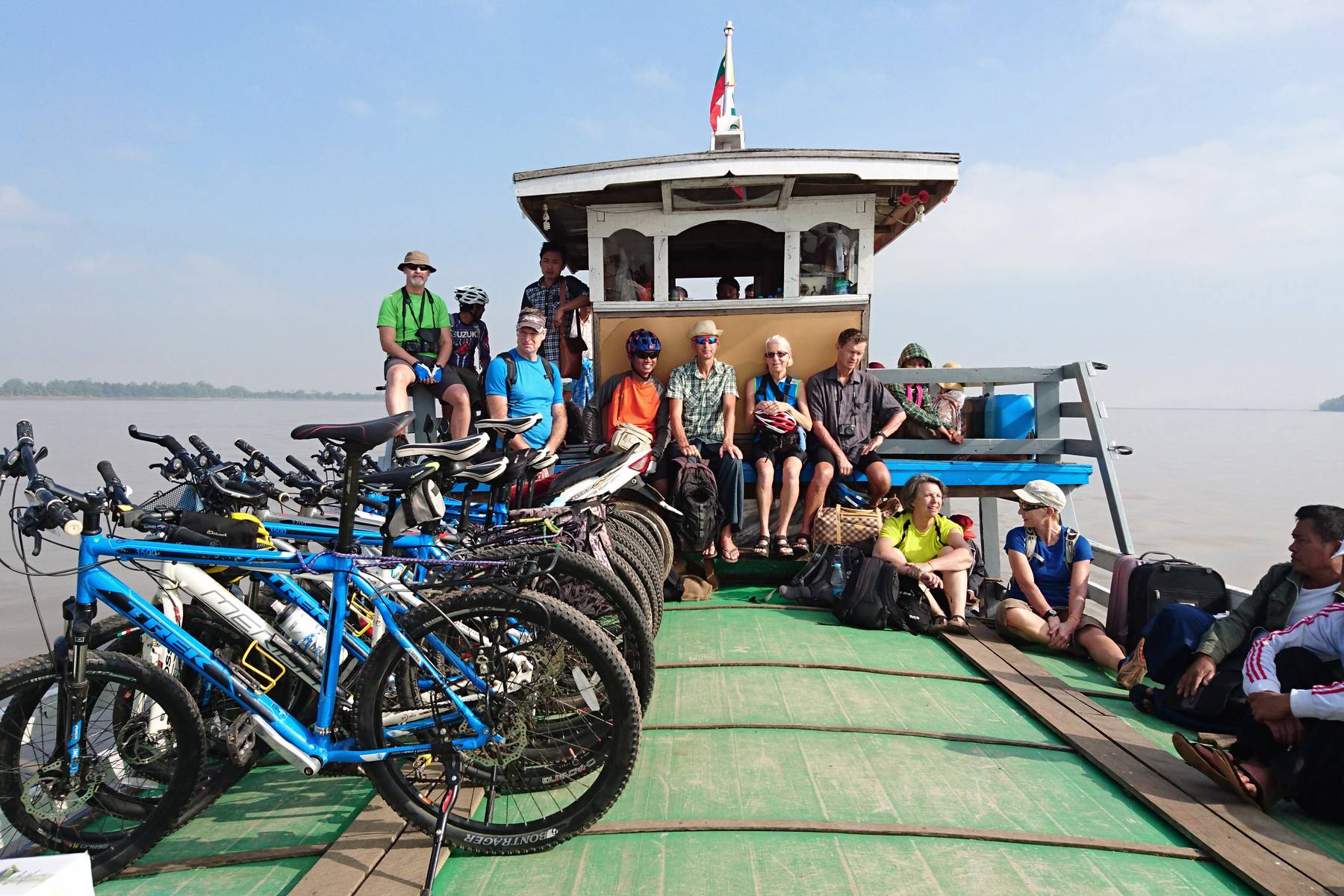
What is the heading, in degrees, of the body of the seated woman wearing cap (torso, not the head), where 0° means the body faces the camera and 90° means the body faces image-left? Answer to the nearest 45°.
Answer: approximately 0°

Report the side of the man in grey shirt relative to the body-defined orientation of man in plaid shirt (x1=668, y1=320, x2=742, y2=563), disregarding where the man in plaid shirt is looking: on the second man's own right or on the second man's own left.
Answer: on the second man's own left

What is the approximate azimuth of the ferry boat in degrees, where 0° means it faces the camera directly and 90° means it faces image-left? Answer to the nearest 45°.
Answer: approximately 0°

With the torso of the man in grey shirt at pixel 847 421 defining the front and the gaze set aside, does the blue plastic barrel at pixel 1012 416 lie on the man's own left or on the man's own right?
on the man's own left

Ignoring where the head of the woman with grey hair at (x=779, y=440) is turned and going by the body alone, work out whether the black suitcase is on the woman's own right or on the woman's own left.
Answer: on the woman's own left

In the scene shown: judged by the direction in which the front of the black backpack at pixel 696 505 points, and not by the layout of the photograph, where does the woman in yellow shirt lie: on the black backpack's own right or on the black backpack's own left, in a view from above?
on the black backpack's own left

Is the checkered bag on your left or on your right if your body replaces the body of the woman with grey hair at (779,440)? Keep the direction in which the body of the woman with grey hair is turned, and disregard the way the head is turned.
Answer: on your left

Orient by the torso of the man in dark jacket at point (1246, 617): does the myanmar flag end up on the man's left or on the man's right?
on the man's right

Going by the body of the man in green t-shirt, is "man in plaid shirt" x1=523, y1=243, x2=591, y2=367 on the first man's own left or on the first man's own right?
on the first man's own left

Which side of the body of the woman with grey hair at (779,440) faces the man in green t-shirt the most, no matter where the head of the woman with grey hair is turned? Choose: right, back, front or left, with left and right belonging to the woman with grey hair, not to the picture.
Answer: right

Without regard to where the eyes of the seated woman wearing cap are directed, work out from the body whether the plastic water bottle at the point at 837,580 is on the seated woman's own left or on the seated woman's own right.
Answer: on the seated woman's own right
